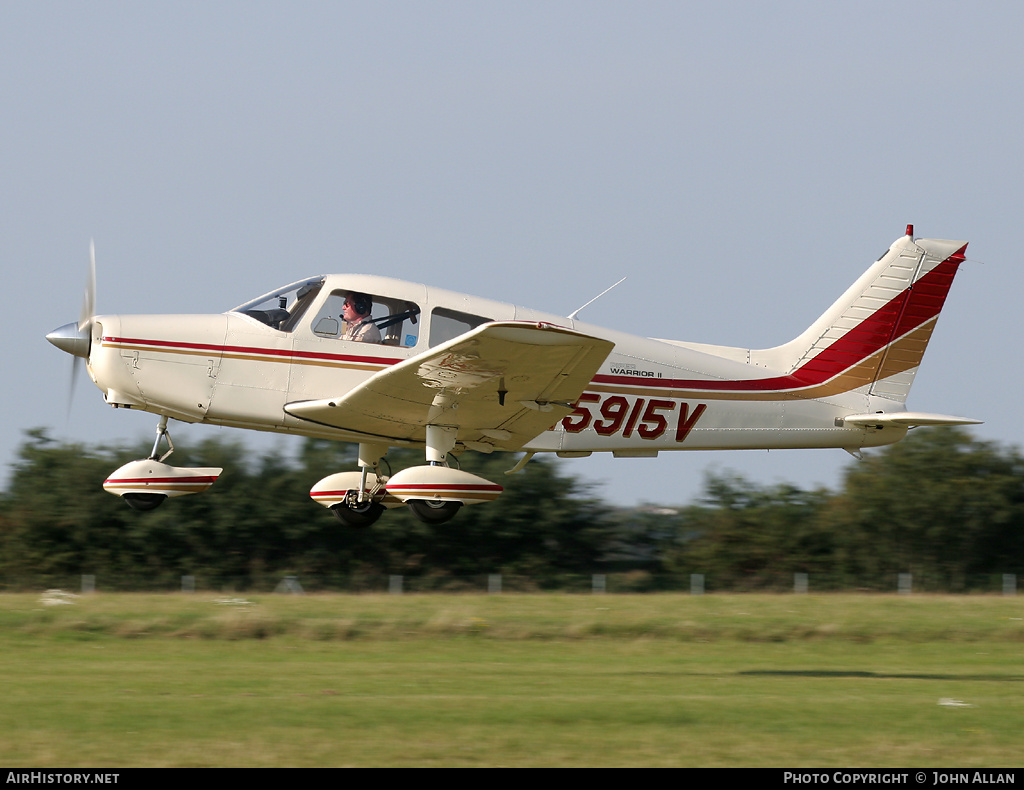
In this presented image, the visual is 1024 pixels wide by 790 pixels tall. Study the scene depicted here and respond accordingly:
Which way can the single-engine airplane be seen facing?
to the viewer's left

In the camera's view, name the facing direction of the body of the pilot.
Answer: to the viewer's left

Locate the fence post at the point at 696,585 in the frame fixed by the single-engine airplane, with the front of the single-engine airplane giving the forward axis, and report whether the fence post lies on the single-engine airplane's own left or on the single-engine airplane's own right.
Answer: on the single-engine airplane's own right

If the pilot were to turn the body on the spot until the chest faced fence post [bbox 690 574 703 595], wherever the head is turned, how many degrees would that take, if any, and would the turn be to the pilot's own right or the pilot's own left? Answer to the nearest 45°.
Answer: approximately 135° to the pilot's own right

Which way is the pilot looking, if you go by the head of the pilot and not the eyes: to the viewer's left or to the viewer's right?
to the viewer's left
